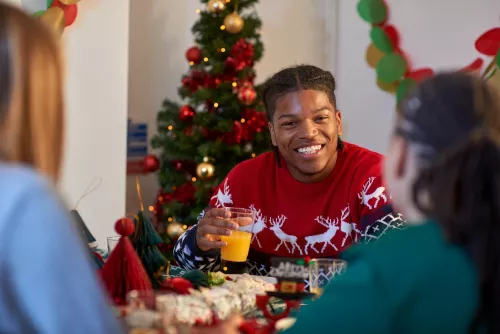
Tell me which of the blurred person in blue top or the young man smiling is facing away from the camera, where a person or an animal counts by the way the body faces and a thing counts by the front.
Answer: the blurred person in blue top

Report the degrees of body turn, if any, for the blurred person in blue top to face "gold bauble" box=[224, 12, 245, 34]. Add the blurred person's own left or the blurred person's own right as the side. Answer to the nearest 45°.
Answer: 0° — they already face it

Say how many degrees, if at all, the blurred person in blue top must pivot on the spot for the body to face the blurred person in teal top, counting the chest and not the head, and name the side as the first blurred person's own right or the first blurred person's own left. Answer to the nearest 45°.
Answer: approximately 90° to the first blurred person's own right

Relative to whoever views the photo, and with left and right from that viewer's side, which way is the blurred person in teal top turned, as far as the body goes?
facing away from the viewer and to the left of the viewer

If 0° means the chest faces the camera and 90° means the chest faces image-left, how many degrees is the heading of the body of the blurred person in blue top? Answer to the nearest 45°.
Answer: approximately 180°

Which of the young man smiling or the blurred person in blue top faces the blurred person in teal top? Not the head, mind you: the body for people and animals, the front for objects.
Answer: the young man smiling

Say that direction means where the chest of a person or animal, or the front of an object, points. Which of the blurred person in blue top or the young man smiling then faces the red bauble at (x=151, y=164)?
the blurred person in blue top

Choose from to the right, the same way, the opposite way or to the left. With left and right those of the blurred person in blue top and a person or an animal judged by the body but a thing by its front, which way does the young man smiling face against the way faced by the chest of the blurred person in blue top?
the opposite way

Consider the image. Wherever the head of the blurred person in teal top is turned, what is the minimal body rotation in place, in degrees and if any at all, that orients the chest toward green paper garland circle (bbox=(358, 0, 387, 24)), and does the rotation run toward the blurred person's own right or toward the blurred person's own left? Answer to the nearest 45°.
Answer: approximately 45° to the blurred person's own right

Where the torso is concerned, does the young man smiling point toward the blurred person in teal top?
yes

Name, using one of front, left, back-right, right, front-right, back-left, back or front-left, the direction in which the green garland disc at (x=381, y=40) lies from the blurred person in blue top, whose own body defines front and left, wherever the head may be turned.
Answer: front-right

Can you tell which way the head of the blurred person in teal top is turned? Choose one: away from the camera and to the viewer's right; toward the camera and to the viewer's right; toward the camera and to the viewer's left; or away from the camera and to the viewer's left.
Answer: away from the camera and to the viewer's left
